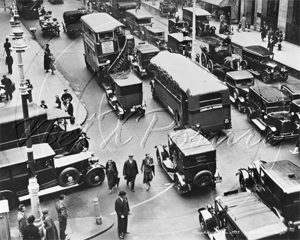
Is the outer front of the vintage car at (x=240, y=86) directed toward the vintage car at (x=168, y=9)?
no

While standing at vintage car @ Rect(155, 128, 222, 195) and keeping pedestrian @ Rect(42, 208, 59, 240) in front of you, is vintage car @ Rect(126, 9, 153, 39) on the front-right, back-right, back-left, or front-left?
back-right

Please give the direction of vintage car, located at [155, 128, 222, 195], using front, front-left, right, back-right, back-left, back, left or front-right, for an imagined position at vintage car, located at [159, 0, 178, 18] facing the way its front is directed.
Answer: front-right

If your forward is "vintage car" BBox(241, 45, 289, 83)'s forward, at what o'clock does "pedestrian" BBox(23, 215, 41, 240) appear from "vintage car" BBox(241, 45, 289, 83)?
The pedestrian is roughly at 2 o'clock from the vintage car.

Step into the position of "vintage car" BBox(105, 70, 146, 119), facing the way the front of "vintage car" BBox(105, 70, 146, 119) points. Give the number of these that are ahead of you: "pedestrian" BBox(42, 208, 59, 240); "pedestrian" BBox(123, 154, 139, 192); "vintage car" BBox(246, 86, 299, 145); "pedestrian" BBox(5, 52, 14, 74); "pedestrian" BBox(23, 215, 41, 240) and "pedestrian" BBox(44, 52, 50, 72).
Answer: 2

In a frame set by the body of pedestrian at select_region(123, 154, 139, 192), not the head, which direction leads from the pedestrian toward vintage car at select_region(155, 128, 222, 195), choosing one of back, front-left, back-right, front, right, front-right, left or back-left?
left

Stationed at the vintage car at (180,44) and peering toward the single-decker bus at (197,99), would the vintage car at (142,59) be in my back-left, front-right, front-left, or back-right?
front-right

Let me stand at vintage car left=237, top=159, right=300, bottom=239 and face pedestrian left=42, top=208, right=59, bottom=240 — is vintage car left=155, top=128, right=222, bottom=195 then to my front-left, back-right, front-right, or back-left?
front-right

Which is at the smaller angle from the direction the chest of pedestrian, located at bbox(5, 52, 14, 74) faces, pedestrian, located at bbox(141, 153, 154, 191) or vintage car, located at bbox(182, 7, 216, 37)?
the vintage car

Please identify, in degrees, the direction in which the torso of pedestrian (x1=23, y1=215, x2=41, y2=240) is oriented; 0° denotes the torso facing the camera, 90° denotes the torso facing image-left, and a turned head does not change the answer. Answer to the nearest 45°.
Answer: approximately 180°

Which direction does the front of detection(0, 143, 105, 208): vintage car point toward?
to the viewer's right

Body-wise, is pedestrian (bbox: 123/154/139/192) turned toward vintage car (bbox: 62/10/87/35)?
no

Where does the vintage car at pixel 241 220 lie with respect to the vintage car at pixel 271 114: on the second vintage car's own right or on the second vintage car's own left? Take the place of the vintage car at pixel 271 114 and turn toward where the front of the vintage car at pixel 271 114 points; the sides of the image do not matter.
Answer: on the second vintage car's own right

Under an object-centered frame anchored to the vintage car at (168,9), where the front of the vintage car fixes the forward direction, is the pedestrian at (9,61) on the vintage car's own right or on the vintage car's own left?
on the vintage car's own right

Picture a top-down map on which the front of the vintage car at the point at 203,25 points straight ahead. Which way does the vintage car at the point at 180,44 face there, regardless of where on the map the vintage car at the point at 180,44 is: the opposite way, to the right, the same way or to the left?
the same way
